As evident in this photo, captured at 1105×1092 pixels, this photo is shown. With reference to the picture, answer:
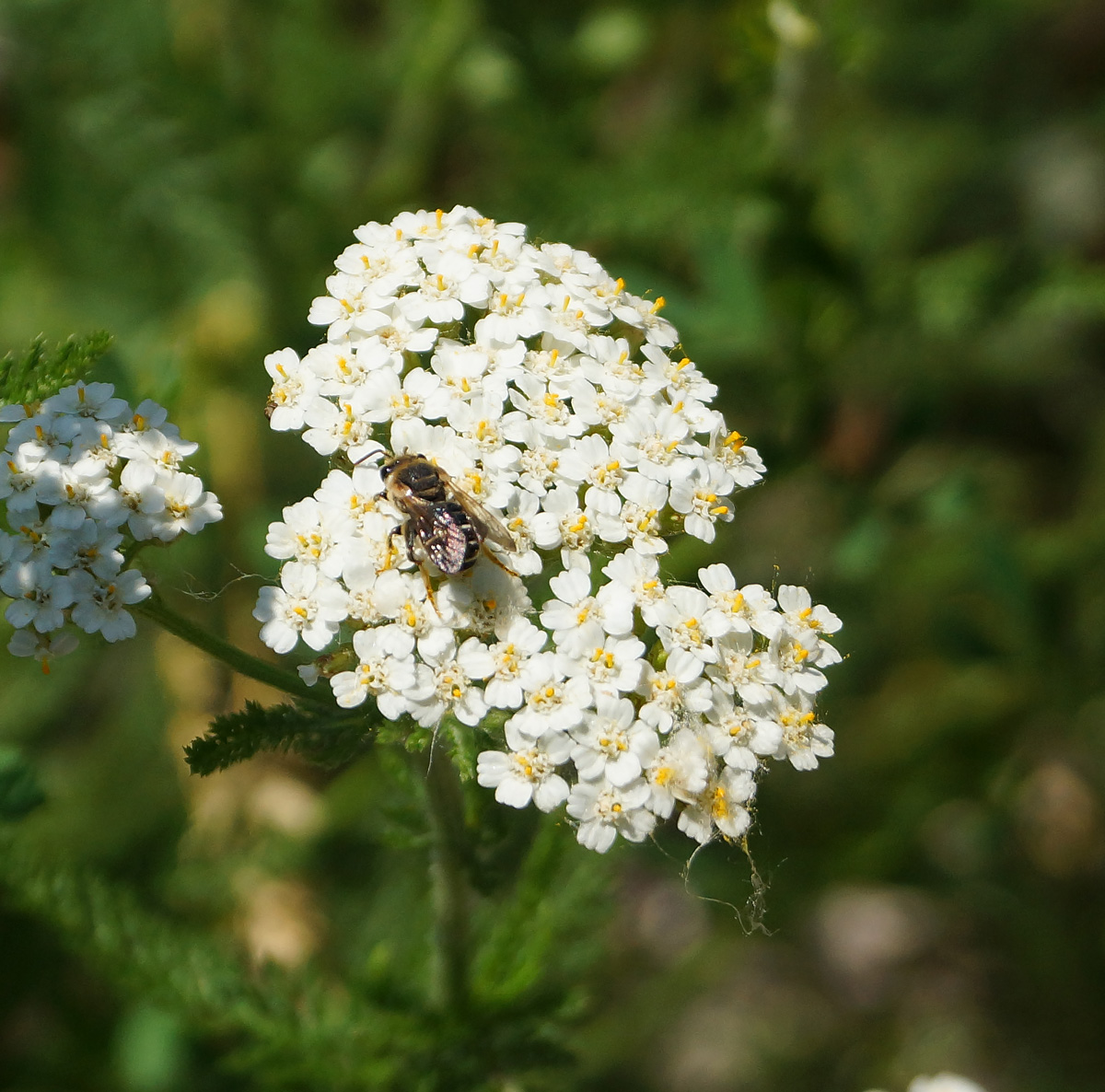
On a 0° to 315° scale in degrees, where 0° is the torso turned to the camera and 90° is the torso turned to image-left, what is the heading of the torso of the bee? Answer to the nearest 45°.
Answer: approximately 135°
